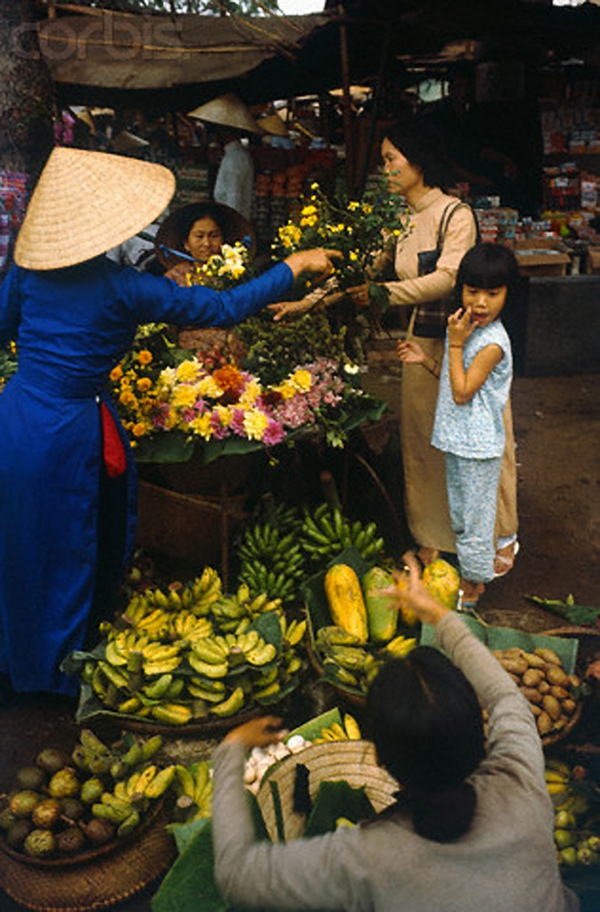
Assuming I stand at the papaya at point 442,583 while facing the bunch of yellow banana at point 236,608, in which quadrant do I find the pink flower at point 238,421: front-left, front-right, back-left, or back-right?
front-right

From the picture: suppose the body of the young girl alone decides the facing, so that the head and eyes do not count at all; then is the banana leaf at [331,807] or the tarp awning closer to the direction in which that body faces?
the banana leaf

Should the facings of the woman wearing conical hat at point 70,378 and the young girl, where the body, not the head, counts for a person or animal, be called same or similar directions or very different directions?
very different directions

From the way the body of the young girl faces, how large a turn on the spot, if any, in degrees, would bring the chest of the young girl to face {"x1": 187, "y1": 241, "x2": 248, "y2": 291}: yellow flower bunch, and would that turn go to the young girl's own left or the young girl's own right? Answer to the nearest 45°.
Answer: approximately 45° to the young girl's own right

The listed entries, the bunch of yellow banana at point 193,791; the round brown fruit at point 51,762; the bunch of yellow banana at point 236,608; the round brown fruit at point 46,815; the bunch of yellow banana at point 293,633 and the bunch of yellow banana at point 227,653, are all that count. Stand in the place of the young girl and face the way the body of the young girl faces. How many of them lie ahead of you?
6

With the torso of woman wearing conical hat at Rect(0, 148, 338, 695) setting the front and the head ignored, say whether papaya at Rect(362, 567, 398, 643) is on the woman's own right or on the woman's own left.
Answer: on the woman's own right

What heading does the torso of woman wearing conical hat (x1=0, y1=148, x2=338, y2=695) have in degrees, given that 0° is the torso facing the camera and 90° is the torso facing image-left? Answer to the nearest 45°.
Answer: approximately 225°

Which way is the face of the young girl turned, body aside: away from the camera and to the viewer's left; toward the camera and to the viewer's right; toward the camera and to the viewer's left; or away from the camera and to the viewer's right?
toward the camera and to the viewer's left

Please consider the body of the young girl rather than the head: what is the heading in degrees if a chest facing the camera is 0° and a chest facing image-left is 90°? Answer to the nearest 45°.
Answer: approximately 45°

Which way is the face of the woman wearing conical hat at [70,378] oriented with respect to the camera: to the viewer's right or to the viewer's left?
to the viewer's right

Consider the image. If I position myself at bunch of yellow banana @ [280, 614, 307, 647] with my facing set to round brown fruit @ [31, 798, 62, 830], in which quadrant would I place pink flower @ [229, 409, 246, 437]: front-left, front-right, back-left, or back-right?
back-right

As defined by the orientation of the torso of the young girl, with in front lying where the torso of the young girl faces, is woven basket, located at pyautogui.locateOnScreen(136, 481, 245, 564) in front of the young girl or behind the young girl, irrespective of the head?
in front

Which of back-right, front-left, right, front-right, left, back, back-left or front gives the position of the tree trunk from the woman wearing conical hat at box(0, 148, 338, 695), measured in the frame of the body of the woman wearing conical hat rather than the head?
front-left

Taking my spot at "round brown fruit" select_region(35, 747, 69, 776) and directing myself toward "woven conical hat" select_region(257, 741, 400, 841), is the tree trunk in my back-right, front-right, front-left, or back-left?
back-left
